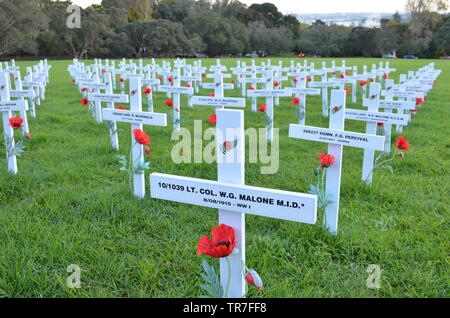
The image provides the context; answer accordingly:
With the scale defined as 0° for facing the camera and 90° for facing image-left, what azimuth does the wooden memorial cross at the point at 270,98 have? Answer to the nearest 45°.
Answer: approximately 0°

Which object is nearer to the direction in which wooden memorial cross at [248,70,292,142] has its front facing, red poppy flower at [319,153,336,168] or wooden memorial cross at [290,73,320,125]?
the red poppy flower

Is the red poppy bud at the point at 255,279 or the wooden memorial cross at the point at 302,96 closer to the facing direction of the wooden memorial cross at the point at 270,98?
the red poppy bud

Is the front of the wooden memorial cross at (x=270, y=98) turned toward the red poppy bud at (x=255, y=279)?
yes

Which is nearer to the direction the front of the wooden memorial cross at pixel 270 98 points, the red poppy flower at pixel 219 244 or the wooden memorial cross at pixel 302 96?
the red poppy flower

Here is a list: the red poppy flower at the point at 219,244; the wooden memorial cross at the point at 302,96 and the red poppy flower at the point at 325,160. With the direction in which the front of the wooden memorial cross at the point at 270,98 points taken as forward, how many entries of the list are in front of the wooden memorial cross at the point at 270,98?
2

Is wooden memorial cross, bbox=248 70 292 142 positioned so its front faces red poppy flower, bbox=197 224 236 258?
yes

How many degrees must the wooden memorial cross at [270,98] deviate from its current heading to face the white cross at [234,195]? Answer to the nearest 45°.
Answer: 0° — it already faces it

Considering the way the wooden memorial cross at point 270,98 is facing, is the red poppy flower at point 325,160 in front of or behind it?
in front

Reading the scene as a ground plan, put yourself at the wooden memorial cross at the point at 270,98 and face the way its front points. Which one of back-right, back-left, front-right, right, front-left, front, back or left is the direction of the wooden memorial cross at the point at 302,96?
back-left
